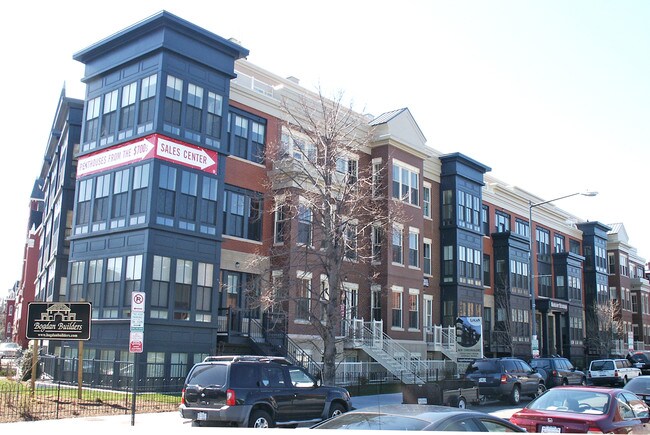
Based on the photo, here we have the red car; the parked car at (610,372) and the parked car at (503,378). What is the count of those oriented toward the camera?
0

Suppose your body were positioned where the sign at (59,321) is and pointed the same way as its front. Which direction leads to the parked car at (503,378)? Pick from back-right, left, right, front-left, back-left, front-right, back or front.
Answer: left

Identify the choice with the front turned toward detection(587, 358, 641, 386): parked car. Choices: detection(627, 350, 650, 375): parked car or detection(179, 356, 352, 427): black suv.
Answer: the black suv

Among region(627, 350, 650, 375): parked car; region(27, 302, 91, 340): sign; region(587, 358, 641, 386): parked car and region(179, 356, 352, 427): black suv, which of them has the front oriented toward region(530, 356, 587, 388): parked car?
the black suv

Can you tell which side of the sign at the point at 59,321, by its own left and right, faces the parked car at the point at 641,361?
left

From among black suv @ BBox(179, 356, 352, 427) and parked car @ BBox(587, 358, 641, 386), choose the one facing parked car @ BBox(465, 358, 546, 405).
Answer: the black suv

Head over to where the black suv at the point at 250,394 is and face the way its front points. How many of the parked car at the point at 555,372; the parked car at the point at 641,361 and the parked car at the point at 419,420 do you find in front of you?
2

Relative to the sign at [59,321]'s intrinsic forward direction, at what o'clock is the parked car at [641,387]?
The parked car is roughly at 10 o'clock from the sign.

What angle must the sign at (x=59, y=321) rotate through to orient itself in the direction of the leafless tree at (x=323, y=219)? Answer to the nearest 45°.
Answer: approximately 90° to its left

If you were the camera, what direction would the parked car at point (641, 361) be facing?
facing away from the viewer and to the right of the viewer

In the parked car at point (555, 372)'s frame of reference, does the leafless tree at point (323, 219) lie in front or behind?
behind

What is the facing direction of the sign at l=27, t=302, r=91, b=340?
toward the camera

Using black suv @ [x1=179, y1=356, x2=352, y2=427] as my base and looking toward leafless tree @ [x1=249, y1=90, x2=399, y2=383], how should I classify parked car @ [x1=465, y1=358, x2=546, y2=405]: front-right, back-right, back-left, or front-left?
front-right

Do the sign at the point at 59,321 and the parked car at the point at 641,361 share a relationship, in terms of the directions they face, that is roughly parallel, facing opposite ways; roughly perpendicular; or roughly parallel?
roughly perpendicular

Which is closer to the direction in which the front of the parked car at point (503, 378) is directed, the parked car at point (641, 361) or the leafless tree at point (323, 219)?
the parked car

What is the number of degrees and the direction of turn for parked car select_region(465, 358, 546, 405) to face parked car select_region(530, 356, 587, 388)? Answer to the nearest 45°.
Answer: approximately 45° to its left

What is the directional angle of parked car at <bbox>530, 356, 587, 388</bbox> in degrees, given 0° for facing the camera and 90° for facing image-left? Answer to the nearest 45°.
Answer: approximately 225°
